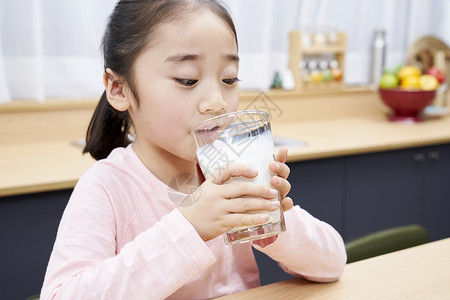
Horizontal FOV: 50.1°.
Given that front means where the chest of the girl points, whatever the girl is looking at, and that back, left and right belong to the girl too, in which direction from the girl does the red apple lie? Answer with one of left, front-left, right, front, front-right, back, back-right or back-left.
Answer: left

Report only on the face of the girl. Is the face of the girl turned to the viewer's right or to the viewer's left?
to the viewer's right

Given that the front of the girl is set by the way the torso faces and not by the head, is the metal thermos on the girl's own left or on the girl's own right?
on the girl's own left

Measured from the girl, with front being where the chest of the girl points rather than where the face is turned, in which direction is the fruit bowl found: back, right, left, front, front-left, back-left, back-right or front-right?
left

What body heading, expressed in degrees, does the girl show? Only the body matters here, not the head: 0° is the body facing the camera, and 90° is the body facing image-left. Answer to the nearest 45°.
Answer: approximately 315°

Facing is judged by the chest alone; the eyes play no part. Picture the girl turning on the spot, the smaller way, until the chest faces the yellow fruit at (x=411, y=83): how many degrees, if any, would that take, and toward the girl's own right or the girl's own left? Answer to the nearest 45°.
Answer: approximately 90° to the girl's own left

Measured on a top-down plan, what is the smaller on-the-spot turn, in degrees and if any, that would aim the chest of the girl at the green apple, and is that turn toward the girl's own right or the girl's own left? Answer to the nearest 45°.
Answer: approximately 90° to the girl's own left

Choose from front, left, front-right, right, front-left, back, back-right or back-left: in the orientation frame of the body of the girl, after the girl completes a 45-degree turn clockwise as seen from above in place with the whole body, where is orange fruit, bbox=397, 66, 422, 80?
back-left

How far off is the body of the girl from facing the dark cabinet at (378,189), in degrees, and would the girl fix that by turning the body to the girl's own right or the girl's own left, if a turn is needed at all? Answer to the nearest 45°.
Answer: approximately 90° to the girl's own left

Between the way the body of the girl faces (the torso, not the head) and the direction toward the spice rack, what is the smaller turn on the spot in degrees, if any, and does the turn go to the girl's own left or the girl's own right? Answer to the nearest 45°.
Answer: approximately 135° to the girl's own left
